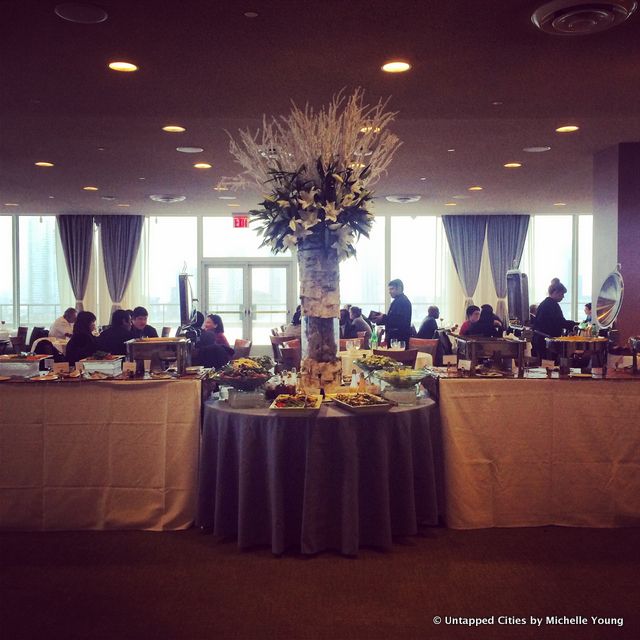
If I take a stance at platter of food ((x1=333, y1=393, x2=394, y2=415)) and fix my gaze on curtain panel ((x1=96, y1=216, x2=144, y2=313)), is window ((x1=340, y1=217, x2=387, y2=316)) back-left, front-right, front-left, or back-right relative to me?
front-right

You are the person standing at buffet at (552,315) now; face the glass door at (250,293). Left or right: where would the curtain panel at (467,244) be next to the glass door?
right

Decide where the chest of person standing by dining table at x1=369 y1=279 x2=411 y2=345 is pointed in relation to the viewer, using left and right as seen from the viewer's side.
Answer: facing to the left of the viewer

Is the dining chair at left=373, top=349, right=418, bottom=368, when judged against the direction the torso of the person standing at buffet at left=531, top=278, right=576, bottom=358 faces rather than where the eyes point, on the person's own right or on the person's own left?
on the person's own right
